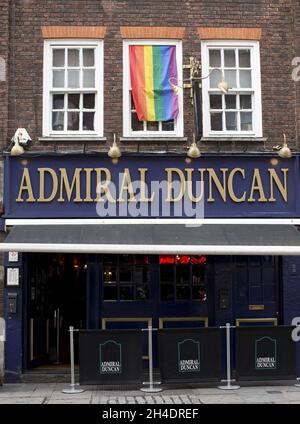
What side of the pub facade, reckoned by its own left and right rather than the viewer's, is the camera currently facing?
front
